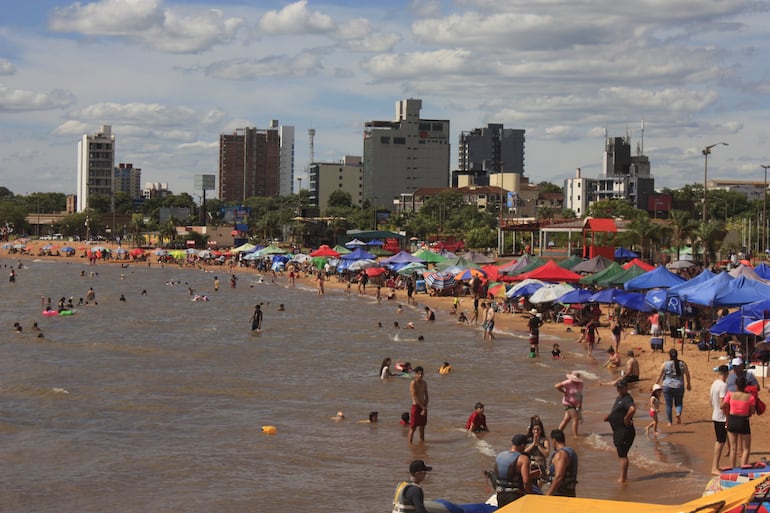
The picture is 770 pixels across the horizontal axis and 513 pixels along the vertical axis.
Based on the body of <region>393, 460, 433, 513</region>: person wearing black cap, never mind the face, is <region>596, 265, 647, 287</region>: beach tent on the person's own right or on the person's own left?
on the person's own left

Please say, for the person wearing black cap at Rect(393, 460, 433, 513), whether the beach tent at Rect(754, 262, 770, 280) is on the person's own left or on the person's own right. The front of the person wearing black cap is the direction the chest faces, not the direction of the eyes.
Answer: on the person's own left

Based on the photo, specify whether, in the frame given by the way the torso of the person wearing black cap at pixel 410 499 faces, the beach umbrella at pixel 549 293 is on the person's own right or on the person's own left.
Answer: on the person's own left

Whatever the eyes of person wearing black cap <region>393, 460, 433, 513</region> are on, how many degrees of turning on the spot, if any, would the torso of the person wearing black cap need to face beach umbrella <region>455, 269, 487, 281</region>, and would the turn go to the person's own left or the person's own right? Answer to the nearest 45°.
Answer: approximately 90° to the person's own left

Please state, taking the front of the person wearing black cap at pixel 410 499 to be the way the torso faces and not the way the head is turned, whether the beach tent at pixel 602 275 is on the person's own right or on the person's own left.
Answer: on the person's own left

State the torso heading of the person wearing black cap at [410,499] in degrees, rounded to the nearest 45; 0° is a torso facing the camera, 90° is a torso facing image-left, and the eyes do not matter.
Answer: approximately 270°

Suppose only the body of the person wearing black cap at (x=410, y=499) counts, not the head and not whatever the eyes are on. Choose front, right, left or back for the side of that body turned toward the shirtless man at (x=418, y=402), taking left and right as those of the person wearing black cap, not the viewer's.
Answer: left

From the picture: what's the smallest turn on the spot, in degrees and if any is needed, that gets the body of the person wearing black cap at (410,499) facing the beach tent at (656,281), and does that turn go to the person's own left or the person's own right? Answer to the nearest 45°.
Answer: approximately 90° to the person's own left

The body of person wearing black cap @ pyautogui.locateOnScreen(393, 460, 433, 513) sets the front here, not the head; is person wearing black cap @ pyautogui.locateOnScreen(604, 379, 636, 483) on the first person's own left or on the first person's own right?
on the first person's own left

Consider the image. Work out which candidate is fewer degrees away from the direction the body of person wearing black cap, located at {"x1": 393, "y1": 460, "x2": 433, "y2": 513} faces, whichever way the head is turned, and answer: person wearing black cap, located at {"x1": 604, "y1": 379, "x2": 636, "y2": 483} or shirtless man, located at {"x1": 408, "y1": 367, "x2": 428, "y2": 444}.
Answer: the person wearing black cap

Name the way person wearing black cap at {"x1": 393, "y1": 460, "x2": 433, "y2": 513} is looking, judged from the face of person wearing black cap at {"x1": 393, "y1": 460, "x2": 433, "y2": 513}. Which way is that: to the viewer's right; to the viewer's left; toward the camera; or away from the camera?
to the viewer's right

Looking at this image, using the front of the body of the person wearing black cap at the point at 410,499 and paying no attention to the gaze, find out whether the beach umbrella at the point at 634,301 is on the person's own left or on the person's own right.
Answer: on the person's own left
